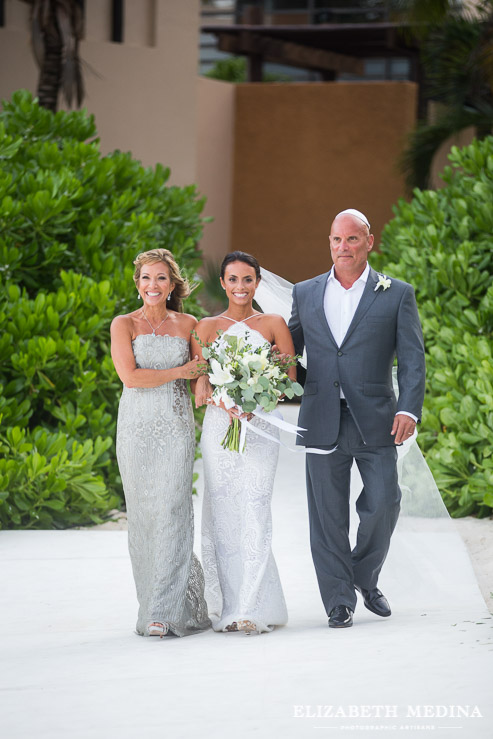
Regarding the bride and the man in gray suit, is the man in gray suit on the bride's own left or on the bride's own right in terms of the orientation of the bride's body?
on the bride's own left

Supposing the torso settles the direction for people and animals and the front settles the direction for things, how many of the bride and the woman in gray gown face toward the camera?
2

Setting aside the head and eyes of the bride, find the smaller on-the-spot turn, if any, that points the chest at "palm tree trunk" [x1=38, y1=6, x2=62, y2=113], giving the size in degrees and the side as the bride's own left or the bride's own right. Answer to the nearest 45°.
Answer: approximately 180°
